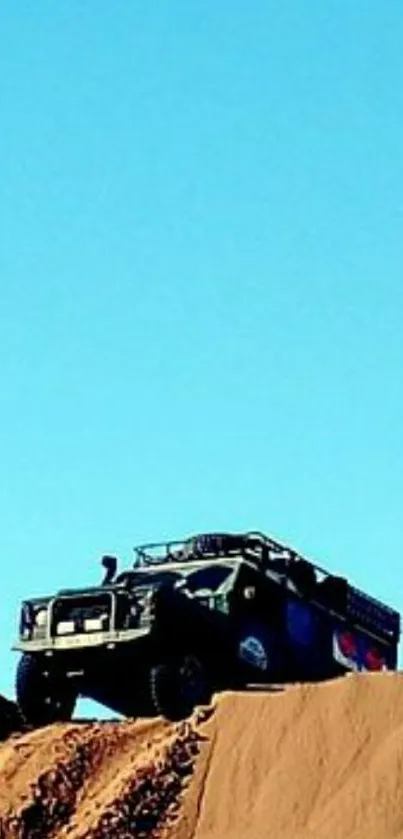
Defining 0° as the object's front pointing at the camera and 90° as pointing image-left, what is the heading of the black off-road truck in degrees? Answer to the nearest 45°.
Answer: approximately 45°
